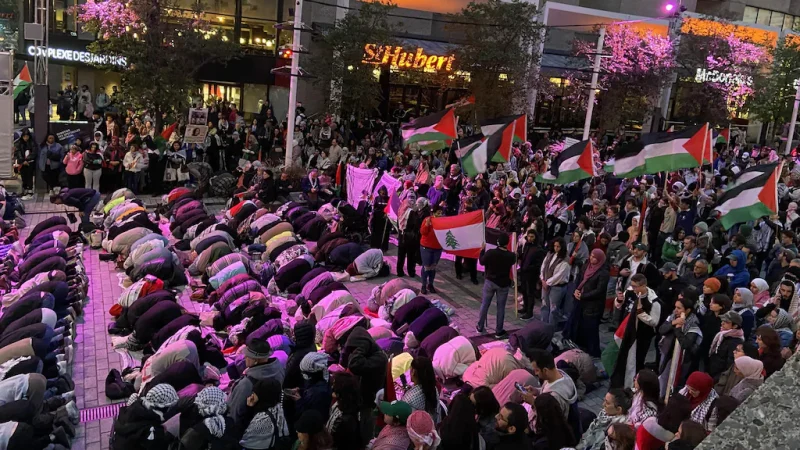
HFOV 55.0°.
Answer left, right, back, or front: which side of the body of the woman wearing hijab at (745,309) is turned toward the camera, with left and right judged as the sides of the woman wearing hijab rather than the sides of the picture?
left

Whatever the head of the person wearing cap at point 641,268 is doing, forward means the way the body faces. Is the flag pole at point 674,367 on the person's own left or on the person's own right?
on the person's own left

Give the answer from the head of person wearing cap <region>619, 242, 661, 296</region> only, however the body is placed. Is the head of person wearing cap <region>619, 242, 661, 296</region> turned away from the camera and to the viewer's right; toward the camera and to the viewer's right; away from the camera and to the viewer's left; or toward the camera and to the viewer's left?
toward the camera and to the viewer's left

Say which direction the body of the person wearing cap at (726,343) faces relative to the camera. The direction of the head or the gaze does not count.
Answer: to the viewer's left

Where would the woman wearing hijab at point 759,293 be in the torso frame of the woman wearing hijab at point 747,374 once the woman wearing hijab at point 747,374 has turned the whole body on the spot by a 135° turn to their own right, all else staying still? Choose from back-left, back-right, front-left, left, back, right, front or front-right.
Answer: front-left

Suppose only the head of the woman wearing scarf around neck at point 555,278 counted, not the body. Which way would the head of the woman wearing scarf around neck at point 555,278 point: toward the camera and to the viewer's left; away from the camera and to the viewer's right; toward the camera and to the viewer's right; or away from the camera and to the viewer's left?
toward the camera and to the viewer's left

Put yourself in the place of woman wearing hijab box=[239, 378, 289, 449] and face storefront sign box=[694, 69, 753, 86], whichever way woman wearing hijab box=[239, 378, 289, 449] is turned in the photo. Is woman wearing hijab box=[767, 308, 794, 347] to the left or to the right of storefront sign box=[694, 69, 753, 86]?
right

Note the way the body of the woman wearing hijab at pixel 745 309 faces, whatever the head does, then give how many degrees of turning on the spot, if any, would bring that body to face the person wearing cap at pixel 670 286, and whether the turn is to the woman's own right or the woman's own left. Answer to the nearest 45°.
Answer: approximately 45° to the woman's own right

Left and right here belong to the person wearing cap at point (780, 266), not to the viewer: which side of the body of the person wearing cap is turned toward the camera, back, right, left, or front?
left

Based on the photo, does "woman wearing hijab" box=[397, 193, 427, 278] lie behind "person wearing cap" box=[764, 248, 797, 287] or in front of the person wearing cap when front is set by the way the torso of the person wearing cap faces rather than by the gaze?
in front
